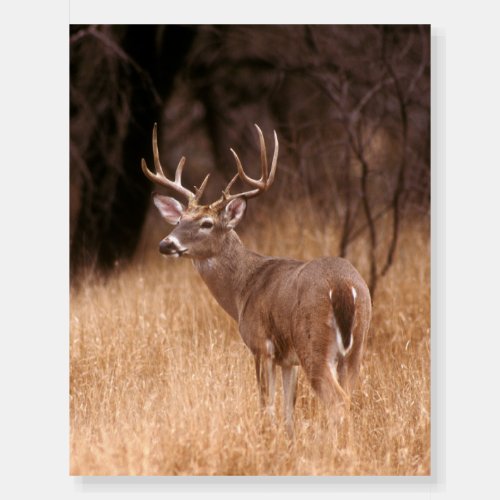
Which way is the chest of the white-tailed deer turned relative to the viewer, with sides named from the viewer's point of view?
facing away from the viewer and to the left of the viewer
